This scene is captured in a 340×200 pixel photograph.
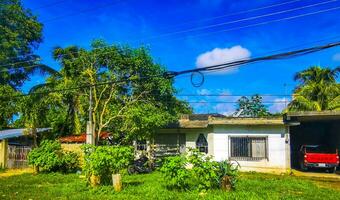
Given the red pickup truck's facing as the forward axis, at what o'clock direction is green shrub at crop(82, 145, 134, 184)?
The green shrub is roughly at 7 o'clock from the red pickup truck.

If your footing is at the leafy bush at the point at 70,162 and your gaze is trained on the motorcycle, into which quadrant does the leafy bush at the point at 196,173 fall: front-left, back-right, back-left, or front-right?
front-right

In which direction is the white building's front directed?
toward the camera

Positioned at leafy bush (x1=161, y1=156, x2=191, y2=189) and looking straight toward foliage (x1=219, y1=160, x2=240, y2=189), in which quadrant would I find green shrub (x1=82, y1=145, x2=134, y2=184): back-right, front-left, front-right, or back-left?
back-left

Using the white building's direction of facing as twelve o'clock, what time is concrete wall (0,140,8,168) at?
The concrete wall is roughly at 3 o'clock from the white building.

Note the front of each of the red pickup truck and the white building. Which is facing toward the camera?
the white building

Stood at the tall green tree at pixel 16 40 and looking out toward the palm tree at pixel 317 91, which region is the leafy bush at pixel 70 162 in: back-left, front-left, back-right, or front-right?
front-right

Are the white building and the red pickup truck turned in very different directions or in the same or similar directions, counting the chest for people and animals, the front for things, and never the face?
very different directions

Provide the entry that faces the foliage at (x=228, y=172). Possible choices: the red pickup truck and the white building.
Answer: the white building

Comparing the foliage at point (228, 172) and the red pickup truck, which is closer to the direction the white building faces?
the foliage

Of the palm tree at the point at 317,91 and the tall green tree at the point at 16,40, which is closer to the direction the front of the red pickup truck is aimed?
the palm tree

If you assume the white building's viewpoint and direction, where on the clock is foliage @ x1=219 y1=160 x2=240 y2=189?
The foliage is roughly at 12 o'clock from the white building.
